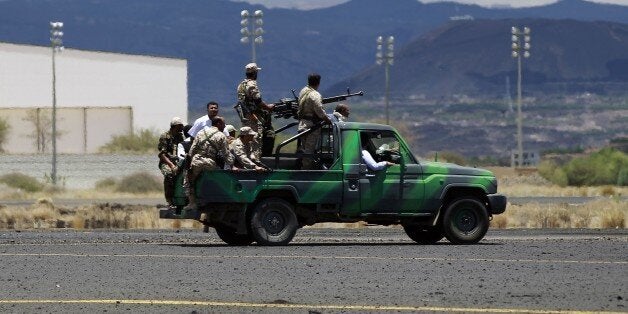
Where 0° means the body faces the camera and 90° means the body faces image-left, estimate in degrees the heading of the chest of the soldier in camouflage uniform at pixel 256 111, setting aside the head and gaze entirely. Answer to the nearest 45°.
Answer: approximately 270°

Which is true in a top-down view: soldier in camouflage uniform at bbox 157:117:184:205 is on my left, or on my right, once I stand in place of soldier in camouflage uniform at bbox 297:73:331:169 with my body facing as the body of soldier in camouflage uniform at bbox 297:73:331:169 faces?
on my left

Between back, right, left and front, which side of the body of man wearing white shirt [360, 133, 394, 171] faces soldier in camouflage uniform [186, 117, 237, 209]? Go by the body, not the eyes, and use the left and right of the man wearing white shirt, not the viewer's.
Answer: back

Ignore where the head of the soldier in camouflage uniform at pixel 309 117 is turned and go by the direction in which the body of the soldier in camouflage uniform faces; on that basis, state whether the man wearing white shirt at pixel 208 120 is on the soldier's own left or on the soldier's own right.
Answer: on the soldier's own left

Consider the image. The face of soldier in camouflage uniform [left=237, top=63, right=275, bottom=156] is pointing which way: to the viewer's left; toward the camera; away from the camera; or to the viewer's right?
to the viewer's right

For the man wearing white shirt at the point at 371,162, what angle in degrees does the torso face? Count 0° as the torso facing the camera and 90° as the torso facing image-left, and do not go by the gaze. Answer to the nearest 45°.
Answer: approximately 270°

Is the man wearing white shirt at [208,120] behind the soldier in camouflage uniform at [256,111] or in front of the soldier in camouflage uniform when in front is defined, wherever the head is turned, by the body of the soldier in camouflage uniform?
behind

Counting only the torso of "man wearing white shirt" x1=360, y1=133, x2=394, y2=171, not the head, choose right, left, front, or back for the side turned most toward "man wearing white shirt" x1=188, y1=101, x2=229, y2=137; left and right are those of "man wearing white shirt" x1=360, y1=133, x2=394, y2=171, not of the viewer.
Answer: back

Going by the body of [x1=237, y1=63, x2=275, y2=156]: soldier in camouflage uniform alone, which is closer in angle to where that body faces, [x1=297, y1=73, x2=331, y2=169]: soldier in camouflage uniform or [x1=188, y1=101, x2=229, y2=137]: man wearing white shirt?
the soldier in camouflage uniform

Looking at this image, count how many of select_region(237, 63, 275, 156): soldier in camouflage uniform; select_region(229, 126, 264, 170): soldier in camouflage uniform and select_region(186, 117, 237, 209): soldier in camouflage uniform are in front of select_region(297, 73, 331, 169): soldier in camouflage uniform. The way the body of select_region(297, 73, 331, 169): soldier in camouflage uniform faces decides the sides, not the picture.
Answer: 0

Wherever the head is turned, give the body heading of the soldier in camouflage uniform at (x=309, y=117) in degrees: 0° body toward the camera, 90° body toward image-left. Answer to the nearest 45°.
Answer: approximately 225°
